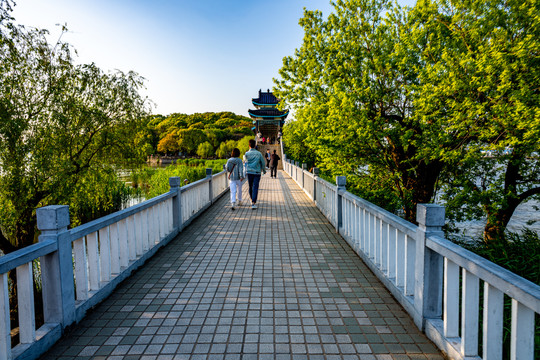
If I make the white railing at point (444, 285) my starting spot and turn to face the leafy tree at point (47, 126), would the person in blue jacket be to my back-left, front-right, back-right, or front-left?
front-right

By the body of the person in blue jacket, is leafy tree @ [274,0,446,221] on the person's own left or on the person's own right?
on the person's own right

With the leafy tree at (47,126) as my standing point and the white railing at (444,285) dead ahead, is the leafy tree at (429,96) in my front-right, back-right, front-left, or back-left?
front-left

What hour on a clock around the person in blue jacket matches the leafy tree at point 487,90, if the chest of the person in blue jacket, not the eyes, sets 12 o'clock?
The leafy tree is roughly at 4 o'clock from the person in blue jacket.

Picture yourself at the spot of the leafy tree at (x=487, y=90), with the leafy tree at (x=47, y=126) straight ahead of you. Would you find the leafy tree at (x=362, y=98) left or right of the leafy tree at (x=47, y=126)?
right

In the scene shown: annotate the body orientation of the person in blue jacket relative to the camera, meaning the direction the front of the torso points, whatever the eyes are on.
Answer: away from the camera

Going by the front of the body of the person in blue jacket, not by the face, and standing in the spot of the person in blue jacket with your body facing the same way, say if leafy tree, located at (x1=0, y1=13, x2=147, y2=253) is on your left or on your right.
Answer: on your left

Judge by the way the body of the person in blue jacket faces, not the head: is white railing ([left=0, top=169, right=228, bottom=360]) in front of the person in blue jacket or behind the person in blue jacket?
behind

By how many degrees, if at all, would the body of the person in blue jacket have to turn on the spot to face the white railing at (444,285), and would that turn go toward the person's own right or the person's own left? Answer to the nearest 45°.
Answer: approximately 180°

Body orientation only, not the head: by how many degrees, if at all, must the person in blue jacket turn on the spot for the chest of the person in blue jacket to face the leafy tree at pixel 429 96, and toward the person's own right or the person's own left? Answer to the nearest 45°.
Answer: approximately 90° to the person's own right
